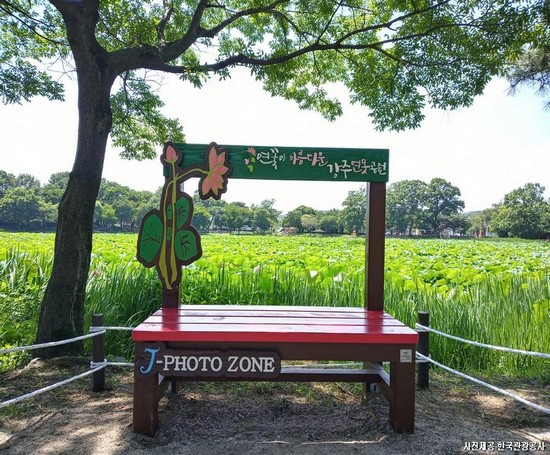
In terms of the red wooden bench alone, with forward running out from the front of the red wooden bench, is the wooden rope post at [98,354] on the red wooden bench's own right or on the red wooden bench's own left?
on the red wooden bench's own right

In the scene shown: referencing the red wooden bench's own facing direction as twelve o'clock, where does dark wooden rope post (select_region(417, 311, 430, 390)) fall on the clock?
The dark wooden rope post is roughly at 8 o'clock from the red wooden bench.

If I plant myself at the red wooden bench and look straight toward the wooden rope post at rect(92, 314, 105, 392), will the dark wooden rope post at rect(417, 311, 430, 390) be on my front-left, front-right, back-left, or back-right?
back-right

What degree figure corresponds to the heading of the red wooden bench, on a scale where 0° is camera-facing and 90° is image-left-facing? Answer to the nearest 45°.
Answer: approximately 0°

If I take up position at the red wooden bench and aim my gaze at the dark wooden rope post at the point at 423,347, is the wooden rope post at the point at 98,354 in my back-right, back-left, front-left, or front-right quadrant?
back-left
